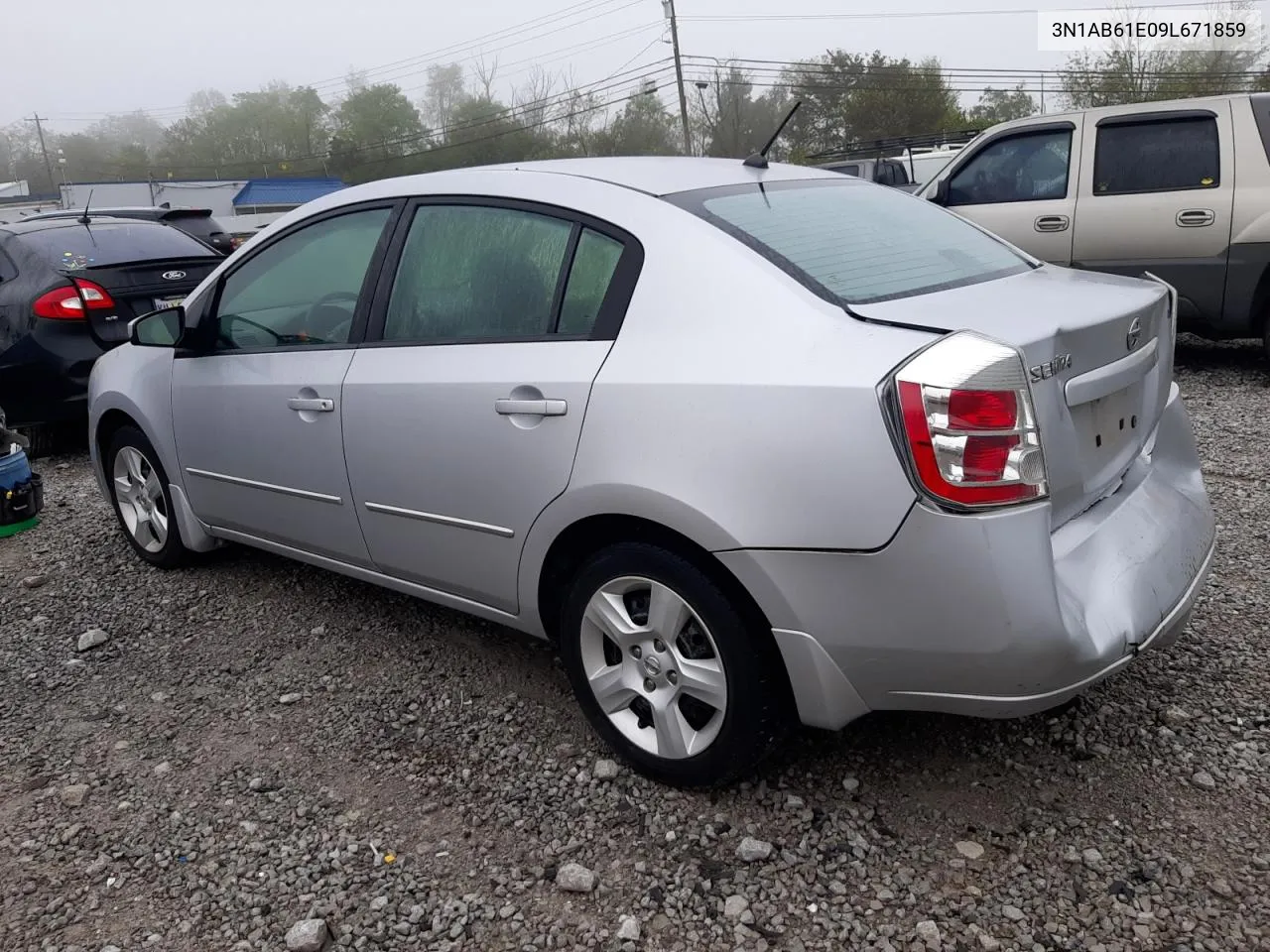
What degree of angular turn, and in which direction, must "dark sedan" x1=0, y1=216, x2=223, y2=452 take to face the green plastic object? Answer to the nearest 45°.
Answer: approximately 135° to its left

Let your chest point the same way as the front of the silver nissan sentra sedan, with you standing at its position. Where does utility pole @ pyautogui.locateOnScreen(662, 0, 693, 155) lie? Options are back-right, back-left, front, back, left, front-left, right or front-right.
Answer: front-right

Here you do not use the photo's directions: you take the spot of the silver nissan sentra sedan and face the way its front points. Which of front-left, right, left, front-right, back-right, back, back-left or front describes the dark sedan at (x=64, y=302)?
front

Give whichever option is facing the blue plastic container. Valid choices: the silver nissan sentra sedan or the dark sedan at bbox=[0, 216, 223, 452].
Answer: the silver nissan sentra sedan

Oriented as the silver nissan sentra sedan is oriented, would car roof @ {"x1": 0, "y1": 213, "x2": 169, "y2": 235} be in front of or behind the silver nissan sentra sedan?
in front

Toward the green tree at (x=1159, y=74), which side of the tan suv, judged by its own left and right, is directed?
right

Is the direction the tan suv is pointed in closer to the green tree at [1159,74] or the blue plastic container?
the blue plastic container

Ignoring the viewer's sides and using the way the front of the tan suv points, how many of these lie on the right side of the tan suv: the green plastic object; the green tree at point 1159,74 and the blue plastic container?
1

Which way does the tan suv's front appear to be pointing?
to the viewer's left

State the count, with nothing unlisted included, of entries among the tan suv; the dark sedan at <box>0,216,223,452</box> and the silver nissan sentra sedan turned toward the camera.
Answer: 0

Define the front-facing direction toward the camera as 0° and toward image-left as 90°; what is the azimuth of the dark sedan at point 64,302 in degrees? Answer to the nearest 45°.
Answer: approximately 135°

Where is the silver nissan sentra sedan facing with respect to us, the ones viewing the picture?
facing away from the viewer and to the left of the viewer

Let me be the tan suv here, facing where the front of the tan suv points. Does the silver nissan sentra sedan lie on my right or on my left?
on my left

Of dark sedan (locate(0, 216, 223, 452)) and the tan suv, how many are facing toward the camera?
0

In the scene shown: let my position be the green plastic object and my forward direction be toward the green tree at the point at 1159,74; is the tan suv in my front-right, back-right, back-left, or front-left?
front-right
